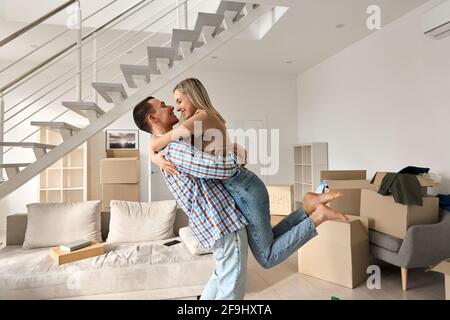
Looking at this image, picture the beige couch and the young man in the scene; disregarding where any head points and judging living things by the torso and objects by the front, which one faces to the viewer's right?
the young man

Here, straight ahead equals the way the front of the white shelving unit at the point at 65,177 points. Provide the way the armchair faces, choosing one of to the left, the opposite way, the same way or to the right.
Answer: to the right

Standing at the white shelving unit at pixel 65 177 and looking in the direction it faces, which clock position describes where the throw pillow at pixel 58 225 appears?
The throw pillow is roughly at 12 o'clock from the white shelving unit.

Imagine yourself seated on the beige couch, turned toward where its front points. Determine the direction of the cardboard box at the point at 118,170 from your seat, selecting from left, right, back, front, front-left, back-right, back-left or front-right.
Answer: back

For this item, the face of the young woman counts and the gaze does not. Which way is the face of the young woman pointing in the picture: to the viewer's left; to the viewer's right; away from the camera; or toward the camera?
to the viewer's left

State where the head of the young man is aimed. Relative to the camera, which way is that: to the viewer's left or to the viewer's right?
to the viewer's right

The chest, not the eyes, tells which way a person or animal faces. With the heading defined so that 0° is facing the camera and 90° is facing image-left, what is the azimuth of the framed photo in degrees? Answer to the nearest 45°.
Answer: approximately 0°

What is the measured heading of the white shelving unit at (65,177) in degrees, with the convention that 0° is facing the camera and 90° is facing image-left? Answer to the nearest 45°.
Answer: approximately 0°

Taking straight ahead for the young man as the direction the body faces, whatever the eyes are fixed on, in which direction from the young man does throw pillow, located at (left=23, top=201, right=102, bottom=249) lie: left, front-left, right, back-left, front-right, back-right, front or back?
back-left

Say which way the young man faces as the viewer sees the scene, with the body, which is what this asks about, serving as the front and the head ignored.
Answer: to the viewer's right

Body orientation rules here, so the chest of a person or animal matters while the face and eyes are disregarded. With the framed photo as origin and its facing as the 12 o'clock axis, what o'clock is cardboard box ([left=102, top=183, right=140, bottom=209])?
The cardboard box is roughly at 12 o'clock from the framed photo.
